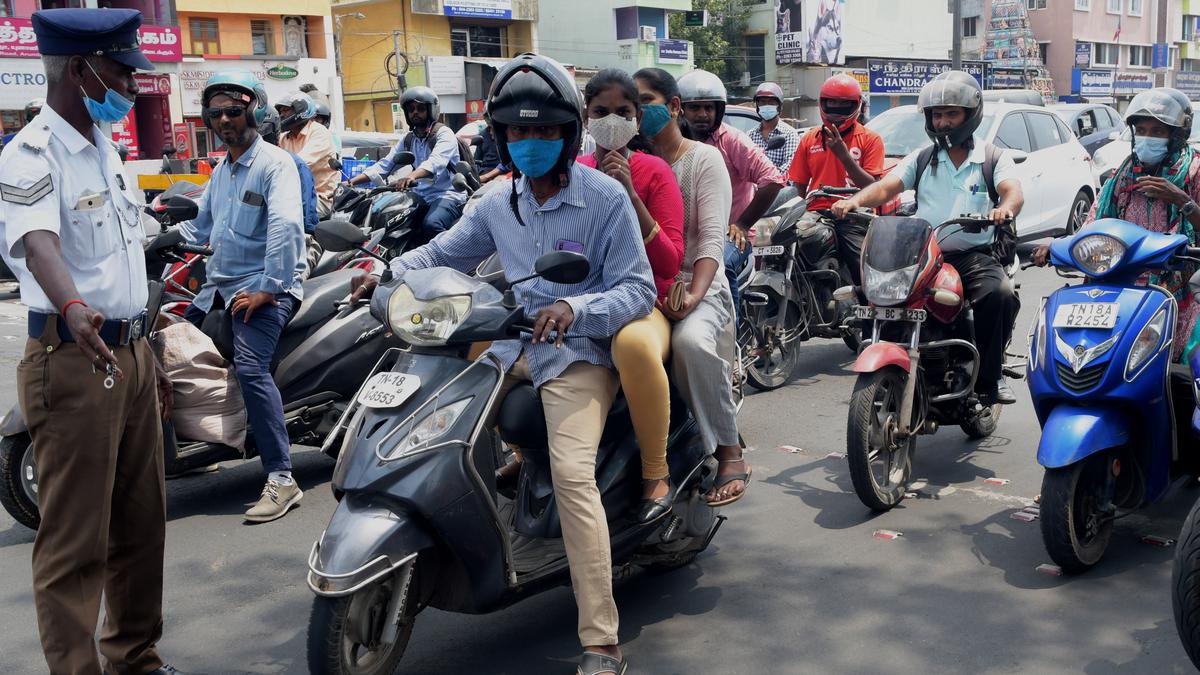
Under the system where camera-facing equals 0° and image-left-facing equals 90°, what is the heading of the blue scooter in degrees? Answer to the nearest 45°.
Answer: approximately 45°

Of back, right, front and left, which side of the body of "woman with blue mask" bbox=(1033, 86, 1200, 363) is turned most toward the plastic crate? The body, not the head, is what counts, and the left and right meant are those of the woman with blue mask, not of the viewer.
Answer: right

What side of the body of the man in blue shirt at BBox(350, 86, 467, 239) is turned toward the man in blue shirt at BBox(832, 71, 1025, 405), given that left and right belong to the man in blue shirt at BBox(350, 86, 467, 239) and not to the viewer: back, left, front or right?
left

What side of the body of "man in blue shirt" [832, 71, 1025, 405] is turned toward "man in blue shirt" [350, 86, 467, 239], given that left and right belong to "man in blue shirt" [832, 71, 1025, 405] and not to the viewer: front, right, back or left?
right

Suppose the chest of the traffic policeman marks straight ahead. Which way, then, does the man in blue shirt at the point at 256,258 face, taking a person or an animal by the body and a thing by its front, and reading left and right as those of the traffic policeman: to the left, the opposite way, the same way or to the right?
to the right
